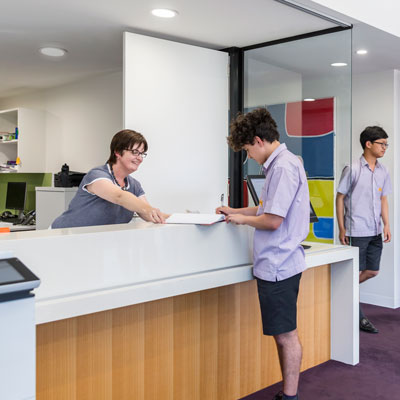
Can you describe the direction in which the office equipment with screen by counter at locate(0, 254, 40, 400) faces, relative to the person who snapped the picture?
facing the viewer and to the right of the viewer

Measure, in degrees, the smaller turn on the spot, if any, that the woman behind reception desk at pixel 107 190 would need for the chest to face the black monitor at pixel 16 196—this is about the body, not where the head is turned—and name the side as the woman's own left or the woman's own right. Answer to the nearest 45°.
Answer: approximately 135° to the woman's own left

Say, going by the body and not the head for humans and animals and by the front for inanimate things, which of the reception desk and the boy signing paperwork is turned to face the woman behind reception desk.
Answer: the boy signing paperwork

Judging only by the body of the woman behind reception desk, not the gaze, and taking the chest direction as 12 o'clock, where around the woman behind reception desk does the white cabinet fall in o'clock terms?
The white cabinet is roughly at 7 o'clock from the woman behind reception desk.

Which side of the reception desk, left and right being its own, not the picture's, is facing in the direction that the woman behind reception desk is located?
back

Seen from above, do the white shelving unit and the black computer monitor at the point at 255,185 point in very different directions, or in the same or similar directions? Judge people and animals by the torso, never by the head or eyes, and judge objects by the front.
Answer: same or similar directions

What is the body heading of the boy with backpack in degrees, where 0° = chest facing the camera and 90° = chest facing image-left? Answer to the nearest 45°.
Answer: approximately 315°

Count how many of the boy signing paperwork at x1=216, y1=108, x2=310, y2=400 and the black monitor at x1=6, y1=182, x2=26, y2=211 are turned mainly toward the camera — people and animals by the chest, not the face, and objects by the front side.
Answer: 1

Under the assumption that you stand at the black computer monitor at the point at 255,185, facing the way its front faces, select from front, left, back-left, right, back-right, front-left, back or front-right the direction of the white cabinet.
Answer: right

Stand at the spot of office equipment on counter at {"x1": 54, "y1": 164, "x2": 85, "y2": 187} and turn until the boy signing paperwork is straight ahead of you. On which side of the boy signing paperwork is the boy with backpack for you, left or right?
left

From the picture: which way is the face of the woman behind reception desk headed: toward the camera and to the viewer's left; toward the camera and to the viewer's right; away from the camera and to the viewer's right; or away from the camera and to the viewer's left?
toward the camera and to the viewer's right

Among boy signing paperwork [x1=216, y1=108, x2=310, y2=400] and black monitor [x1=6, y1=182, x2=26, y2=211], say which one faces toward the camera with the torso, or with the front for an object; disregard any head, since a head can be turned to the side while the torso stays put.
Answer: the black monitor

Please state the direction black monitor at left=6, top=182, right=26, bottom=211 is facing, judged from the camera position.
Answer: facing the viewer

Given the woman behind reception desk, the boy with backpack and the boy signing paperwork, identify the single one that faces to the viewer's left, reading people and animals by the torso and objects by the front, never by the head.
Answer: the boy signing paperwork

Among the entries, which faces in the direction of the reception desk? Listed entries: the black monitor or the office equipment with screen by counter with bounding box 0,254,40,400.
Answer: the black monitor

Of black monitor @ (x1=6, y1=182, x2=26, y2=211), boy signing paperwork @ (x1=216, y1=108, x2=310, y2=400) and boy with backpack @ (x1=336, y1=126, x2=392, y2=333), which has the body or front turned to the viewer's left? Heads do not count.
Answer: the boy signing paperwork
